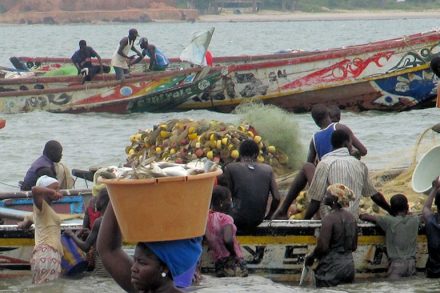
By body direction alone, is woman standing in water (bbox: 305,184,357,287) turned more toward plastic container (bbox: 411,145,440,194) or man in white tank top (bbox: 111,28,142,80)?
the man in white tank top

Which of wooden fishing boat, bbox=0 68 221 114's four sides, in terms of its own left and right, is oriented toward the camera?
right

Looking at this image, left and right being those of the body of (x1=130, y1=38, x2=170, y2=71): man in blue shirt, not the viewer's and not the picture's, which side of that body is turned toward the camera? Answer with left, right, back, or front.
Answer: left

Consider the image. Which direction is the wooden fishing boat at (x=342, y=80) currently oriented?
to the viewer's right
